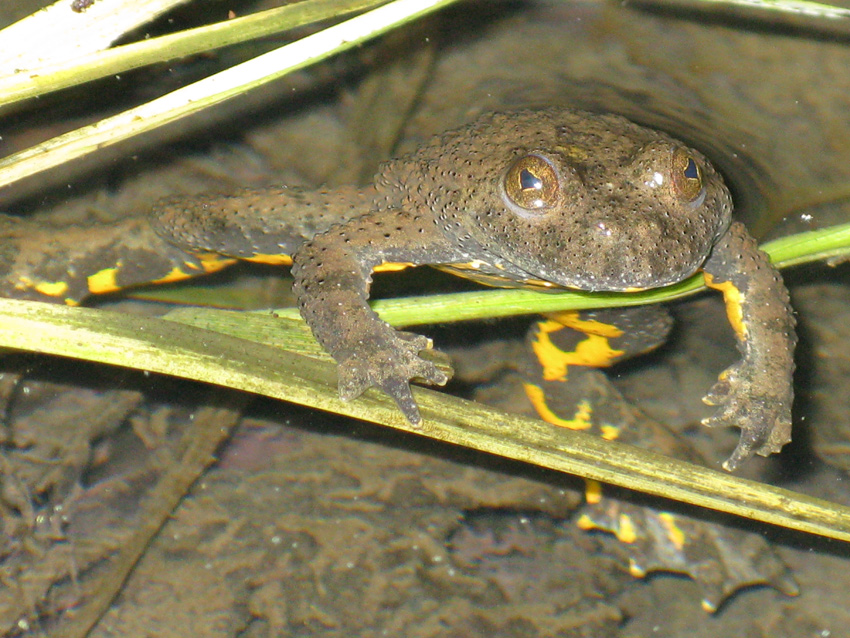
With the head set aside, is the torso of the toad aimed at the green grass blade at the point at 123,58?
no

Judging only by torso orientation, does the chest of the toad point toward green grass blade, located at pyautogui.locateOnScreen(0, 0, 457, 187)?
no

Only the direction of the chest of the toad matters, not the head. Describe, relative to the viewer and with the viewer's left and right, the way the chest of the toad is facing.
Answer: facing the viewer and to the right of the viewer
